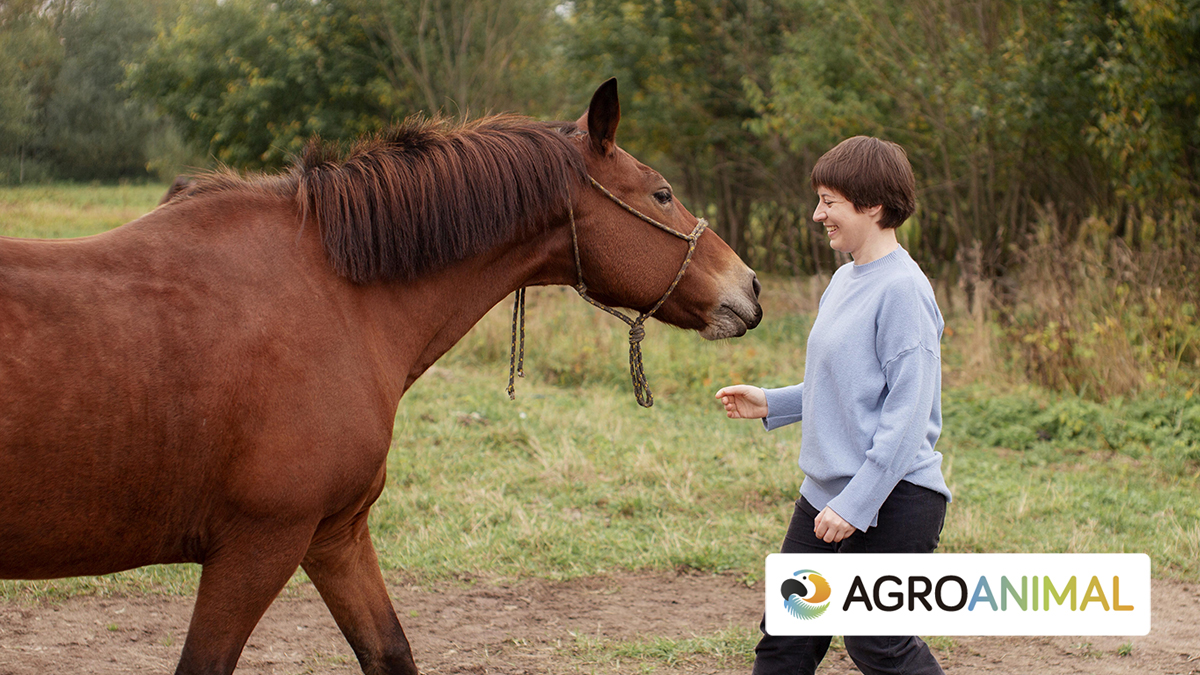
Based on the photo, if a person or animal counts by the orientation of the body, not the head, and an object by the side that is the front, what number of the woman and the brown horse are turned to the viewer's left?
1

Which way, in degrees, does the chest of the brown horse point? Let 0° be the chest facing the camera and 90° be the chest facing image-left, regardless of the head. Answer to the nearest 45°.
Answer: approximately 270°

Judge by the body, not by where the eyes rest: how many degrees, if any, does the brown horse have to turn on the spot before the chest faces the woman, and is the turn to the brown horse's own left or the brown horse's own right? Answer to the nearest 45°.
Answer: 0° — it already faces them

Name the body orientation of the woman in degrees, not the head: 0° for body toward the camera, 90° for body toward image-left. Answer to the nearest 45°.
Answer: approximately 90°

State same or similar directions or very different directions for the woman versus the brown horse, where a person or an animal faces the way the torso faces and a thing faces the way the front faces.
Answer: very different directions

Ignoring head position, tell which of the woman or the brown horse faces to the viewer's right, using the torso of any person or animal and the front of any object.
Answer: the brown horse

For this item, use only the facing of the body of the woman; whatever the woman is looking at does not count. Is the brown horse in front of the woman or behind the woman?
in front

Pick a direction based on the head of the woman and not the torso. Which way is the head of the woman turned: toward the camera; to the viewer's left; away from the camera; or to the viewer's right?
to the viewer's left
